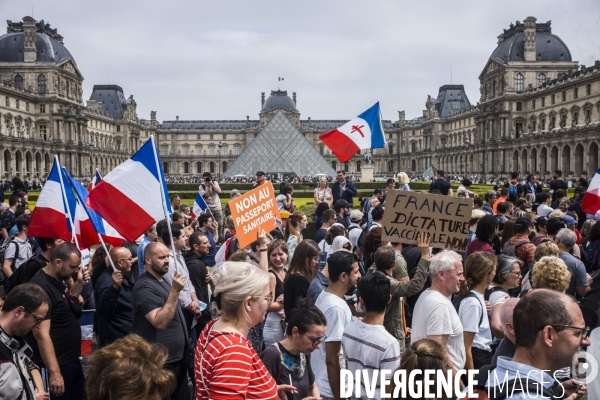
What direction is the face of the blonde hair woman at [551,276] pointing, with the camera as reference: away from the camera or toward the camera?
away from the camera

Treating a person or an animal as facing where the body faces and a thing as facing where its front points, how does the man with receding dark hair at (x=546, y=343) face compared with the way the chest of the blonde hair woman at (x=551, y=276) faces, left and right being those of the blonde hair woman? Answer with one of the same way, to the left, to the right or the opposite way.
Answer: to the right

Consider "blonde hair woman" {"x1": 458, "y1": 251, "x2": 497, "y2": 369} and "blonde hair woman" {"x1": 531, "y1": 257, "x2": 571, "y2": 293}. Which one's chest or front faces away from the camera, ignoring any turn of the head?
"blonde hair woman" {"x1": 531, "y1": 257, "x2": 571, "y2": 293}

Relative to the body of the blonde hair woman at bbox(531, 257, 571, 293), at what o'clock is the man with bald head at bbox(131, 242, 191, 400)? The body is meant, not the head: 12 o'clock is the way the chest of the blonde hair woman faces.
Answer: The man with bald head is roughly at 8 o'clock from the blonde hair woman.

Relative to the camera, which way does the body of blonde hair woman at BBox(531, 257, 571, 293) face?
away from the camera

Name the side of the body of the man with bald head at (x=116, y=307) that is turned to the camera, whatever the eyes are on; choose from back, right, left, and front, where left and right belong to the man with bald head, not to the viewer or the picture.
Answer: right

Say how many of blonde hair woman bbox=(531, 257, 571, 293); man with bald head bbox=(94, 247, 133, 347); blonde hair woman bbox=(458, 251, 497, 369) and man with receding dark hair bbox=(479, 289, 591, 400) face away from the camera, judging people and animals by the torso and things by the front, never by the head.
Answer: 1

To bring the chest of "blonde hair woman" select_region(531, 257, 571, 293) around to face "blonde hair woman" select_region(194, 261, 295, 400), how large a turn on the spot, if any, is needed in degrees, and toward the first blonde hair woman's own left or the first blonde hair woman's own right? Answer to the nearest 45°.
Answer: approximately 135° to the first blonde hair woman's own left

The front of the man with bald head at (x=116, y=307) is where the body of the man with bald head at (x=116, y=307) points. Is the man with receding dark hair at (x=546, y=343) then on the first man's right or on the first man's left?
on the first man's right

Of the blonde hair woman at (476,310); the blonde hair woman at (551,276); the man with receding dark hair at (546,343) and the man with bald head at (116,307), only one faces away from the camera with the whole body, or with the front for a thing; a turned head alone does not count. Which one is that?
the blonde hair woman at (551,276)
